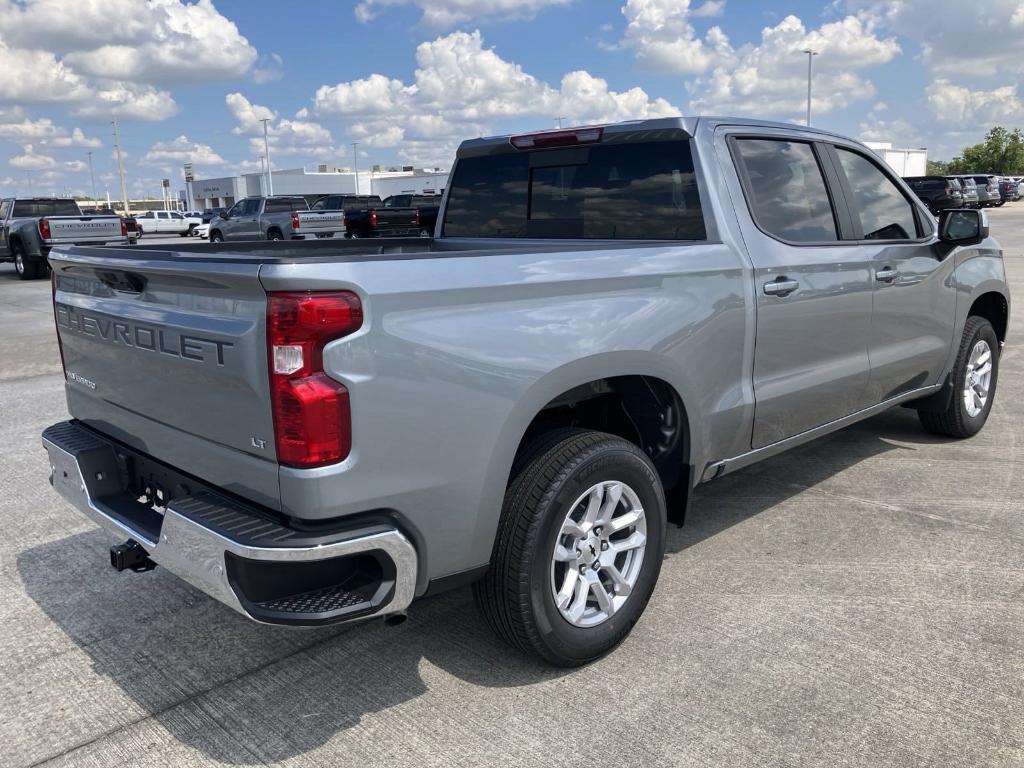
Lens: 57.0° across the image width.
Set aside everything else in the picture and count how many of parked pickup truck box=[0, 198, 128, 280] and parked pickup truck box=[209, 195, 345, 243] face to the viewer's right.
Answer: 0

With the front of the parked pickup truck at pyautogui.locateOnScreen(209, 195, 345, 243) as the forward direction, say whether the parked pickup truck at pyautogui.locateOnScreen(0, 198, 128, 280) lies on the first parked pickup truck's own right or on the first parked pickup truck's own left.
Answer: on the first parked pickup truck's own left

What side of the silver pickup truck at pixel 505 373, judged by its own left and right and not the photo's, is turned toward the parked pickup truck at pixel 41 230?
left

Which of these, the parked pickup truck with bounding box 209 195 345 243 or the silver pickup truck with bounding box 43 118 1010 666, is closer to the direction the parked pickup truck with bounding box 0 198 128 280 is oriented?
the parked pickup truck

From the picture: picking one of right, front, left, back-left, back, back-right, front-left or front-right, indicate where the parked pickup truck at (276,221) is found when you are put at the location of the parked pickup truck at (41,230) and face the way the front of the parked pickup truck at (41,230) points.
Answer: right

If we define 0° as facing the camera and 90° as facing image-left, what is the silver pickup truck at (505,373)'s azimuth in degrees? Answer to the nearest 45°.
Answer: approximately 225°

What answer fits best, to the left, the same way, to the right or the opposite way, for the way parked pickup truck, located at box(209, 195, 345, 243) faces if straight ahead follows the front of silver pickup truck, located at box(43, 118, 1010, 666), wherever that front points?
to the left

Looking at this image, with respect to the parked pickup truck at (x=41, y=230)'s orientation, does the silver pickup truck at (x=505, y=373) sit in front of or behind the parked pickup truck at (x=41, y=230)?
behind

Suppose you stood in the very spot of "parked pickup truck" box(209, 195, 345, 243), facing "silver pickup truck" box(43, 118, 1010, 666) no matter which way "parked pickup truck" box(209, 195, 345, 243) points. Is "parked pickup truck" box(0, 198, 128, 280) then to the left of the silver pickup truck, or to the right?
right

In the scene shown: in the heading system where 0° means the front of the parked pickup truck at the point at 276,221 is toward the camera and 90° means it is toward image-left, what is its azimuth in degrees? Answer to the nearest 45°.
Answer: approximately 135°

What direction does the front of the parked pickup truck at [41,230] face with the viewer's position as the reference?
facing away from the viewer and to the left of the viewer

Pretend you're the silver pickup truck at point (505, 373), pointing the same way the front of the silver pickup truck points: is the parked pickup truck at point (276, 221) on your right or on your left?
on your left

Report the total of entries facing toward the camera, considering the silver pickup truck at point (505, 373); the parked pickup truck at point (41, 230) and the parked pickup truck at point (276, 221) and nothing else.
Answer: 0

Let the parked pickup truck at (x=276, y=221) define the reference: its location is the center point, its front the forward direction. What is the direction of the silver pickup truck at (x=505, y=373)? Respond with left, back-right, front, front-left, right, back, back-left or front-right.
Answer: back-left
